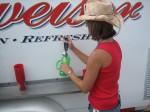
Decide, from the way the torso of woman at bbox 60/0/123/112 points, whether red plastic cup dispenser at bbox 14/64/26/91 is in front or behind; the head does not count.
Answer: in front

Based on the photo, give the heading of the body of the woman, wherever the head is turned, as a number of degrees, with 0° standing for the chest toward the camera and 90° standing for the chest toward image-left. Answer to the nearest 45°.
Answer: approximately 135°

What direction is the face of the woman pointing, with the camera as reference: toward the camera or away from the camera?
away from the camera
